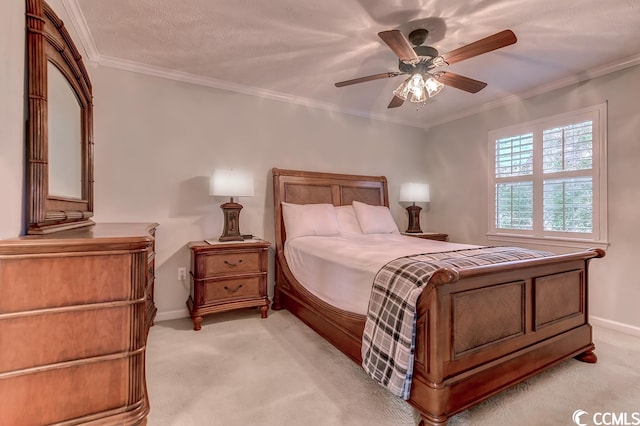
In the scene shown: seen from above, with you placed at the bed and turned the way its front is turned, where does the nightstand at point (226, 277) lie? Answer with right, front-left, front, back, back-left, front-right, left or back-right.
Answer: back-right

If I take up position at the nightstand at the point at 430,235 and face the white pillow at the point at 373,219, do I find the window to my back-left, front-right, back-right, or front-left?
back-left

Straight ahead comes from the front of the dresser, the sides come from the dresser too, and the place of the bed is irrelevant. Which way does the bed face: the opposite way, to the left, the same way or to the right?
to the right

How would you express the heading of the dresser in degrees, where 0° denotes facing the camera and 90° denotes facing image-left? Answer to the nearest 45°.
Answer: approximately 270°

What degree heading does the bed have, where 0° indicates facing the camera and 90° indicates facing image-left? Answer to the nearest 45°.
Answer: approximately 315°

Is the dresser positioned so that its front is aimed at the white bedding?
yes

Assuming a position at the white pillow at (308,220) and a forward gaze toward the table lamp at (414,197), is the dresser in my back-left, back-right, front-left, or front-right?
back-right
